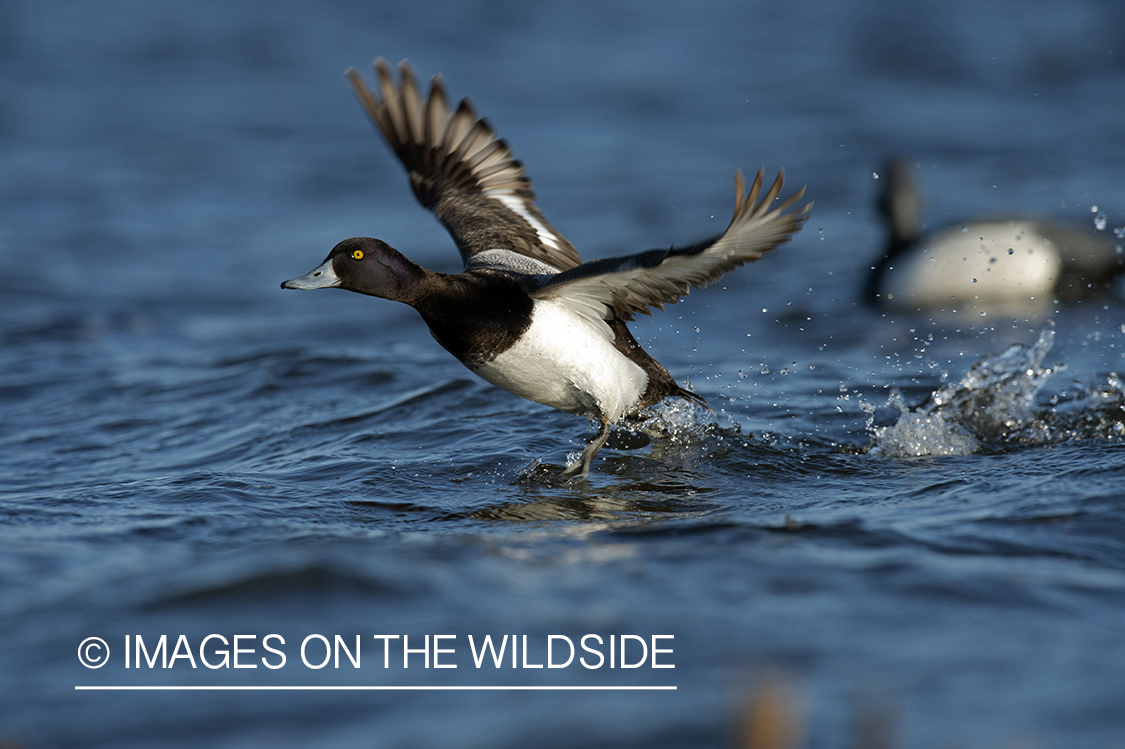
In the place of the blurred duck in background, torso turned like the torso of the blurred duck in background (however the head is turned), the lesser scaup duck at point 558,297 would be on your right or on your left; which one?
on your left

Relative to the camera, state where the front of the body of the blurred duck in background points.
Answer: to the viewer's left
